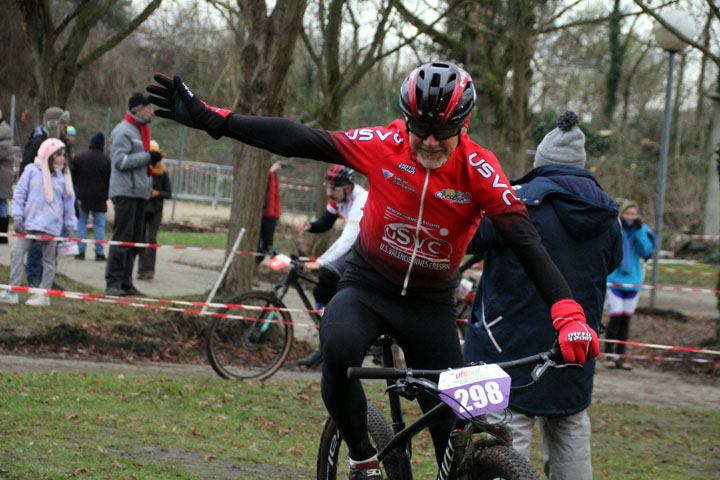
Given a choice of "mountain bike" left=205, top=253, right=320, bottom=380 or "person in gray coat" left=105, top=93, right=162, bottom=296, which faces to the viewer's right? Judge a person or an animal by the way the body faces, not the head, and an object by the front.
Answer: the person in gray coat

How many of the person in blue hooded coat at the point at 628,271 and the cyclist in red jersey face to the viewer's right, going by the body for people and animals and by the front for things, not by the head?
0

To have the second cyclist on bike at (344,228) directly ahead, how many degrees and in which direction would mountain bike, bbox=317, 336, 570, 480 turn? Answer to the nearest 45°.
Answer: approximately 135° to its left

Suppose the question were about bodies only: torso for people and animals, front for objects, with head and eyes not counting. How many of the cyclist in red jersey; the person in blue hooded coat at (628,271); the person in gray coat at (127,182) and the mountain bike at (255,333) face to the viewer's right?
1

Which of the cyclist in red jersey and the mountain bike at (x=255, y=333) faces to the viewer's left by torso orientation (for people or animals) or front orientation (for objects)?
the mountain bike

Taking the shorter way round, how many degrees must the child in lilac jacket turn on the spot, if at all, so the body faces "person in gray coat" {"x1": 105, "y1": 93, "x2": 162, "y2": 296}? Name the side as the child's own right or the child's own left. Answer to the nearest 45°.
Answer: approximately 90° to the child's own left

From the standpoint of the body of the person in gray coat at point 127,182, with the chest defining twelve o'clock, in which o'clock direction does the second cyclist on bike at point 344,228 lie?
The second cyclist on bike is roughly at 2 o'clock from the person in gray coat.

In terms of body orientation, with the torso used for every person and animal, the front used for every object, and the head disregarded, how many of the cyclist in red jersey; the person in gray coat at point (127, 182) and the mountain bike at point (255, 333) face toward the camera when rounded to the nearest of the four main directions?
1

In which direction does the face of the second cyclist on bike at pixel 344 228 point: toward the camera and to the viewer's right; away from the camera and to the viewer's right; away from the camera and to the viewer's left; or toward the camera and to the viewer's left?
toward the camera and to the viewer's left

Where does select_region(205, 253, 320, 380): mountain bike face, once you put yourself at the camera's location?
facing to the left of the viewer

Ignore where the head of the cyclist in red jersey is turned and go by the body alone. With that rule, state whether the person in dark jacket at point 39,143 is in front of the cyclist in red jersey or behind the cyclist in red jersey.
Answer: behind

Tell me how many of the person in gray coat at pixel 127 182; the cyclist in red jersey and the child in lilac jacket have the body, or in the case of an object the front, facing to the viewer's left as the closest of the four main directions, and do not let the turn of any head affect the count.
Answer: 0

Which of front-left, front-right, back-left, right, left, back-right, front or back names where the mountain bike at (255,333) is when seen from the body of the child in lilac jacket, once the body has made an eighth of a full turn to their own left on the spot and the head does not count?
front-right

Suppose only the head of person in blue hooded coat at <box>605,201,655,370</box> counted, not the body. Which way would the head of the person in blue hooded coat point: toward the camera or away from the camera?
toward the camera

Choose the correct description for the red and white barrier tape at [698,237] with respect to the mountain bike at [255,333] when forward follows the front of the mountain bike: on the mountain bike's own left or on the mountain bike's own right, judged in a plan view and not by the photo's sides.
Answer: on the mountain bike's own right

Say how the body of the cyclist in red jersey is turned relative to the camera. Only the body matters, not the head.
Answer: toward the camera

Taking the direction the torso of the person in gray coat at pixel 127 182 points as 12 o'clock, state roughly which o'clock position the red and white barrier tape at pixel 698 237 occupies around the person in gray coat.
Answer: The red and white barrier tape is roughly at 11 o'clock from the person in gray coat.

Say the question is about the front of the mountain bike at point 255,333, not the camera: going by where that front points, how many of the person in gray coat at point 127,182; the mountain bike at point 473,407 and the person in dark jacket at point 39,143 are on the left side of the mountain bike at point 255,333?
1

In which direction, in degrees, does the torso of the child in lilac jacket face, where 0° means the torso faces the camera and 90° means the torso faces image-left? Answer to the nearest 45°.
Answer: approximately 315°

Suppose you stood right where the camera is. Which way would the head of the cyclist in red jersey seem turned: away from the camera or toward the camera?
toward the camera

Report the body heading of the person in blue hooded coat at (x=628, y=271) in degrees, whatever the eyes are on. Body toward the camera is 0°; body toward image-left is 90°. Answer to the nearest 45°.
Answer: approximately 45°
